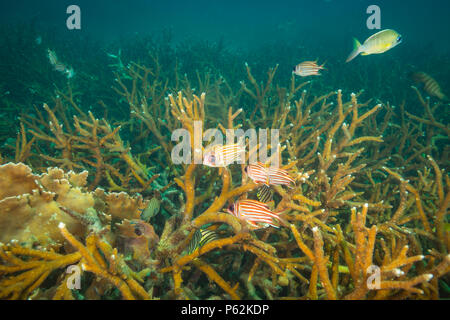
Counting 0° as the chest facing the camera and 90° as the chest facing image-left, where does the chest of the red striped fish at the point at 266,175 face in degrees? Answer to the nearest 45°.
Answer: approximately 90°

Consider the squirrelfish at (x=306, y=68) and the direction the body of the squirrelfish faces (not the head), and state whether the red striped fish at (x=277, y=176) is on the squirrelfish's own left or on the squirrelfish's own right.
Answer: on the squirrelfish's own left

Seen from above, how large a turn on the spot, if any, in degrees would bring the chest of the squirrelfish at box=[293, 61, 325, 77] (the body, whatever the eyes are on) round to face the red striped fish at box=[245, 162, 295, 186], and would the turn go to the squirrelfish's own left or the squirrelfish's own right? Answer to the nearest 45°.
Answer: approximately 90° to the squirrelfish's own left

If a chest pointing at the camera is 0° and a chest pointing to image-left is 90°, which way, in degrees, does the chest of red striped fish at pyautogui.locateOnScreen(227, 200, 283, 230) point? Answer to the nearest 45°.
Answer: approximately 90°

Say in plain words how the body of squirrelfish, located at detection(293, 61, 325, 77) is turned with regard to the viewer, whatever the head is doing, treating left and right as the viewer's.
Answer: facing to the left of the viewer
